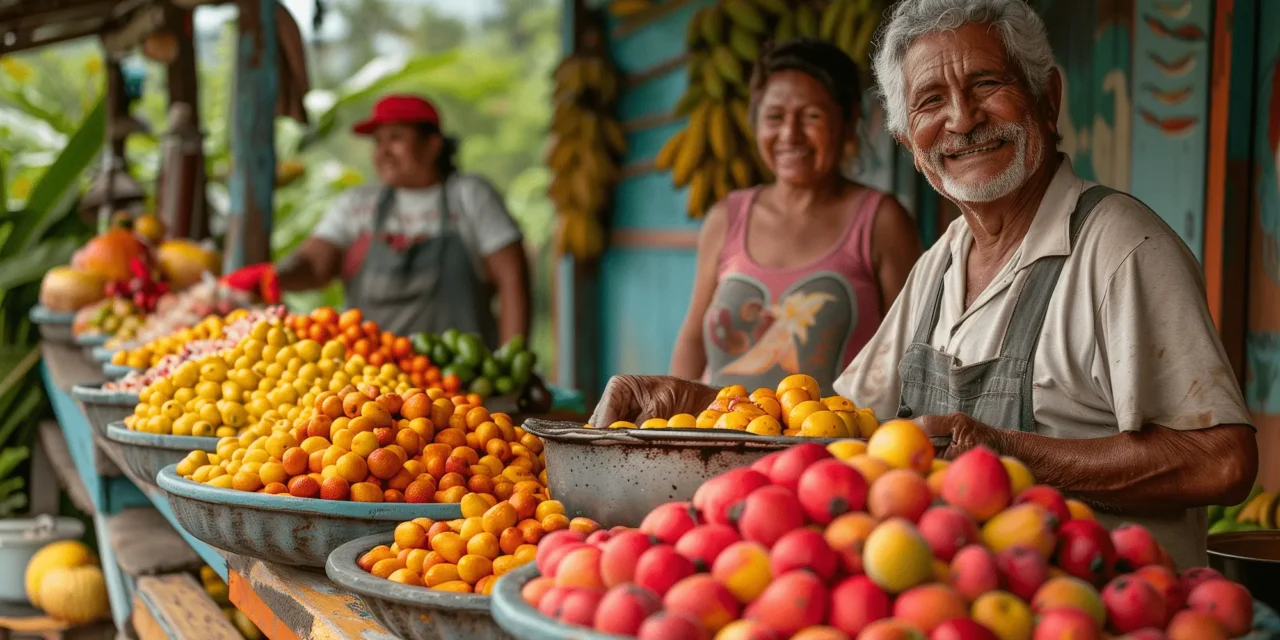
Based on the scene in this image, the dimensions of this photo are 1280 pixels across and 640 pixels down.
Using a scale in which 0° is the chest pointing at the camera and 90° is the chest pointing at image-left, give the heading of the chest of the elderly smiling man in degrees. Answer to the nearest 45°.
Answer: approximately 45°

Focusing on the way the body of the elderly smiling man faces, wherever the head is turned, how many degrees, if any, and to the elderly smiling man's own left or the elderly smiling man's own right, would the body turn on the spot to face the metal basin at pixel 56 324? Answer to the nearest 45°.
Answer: approximately 90° to the elderly smiling man's own right

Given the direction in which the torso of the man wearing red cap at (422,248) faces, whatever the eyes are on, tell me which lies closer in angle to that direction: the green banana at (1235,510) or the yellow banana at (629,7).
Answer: the green banana

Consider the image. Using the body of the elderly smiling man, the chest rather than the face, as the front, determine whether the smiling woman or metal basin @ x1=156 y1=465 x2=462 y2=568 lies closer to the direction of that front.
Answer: the metal basin

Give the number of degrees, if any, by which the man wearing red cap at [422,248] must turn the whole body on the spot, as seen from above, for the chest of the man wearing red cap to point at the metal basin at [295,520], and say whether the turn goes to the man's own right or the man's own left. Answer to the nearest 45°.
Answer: approximately 45° to the man's own left

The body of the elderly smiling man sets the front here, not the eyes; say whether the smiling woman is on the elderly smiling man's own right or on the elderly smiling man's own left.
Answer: on the elderly smiling man's own right

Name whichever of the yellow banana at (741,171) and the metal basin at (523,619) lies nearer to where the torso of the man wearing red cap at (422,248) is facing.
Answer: the metal basin

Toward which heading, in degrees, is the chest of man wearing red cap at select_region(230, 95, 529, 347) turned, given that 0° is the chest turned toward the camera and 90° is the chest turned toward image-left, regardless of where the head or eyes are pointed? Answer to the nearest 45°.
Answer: approximately 45°

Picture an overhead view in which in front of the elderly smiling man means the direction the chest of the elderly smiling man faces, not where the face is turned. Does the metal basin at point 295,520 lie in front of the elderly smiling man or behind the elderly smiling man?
in front

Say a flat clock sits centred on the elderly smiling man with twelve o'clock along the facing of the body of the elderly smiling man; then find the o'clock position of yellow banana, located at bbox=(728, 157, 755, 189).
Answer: The yellow banana is roughly at 4 o'clock from the elderly smiling man.

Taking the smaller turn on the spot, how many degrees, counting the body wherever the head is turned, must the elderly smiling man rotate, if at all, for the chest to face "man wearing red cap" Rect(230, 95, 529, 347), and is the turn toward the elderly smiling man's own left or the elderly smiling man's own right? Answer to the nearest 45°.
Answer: approximately 90° to the elderly smiling man's own right

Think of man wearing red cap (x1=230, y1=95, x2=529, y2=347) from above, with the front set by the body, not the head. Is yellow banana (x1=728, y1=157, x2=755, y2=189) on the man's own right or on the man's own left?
on the man's own left

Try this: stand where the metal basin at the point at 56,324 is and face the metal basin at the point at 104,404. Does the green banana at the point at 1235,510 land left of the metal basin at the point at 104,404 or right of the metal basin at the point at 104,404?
left
